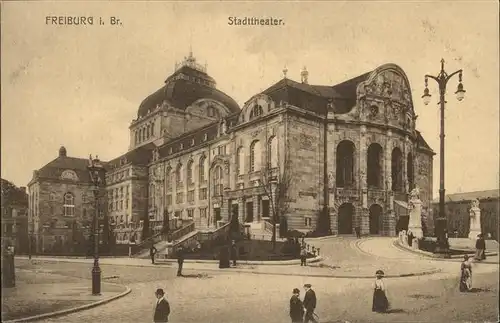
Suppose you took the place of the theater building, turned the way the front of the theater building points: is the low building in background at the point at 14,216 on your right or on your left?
on your right
